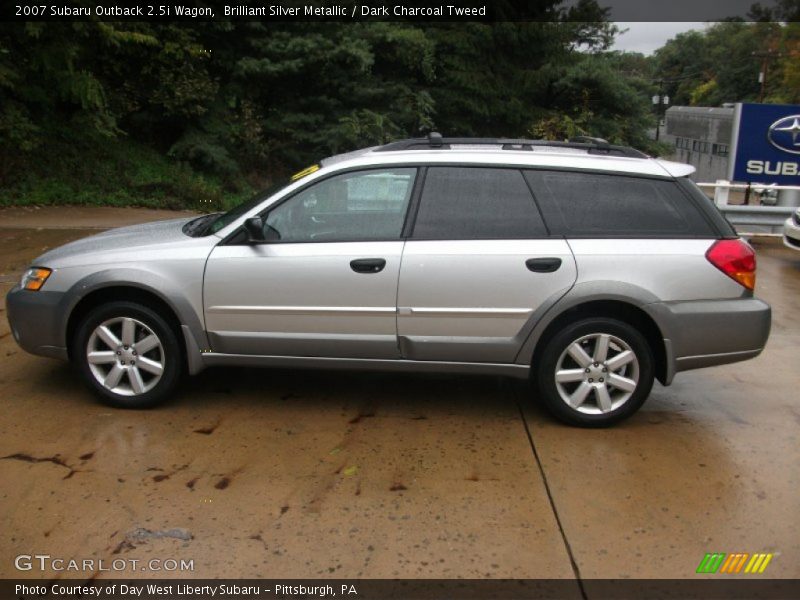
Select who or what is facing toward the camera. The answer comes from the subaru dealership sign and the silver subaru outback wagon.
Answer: the subaru dealership sign

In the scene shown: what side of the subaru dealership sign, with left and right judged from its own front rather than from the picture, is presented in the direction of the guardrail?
front

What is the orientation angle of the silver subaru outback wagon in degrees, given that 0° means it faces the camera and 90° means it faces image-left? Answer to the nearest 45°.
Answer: approximately 90°

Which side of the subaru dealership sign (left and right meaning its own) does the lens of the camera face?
front

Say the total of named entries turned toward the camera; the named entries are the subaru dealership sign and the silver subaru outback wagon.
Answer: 1

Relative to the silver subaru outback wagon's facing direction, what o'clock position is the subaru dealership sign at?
The subaru dealership sign is roughly at 4 o'clock from the silver subaru outback wagon.

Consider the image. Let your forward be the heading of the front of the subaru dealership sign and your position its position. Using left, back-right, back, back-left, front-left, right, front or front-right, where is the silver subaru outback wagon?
front

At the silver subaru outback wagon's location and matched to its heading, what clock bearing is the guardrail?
The guardrail is roughly at 4 o'clock from the silver subaru outback wagon.

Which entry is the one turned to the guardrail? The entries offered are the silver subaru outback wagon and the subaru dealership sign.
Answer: the subaru dealership sign
